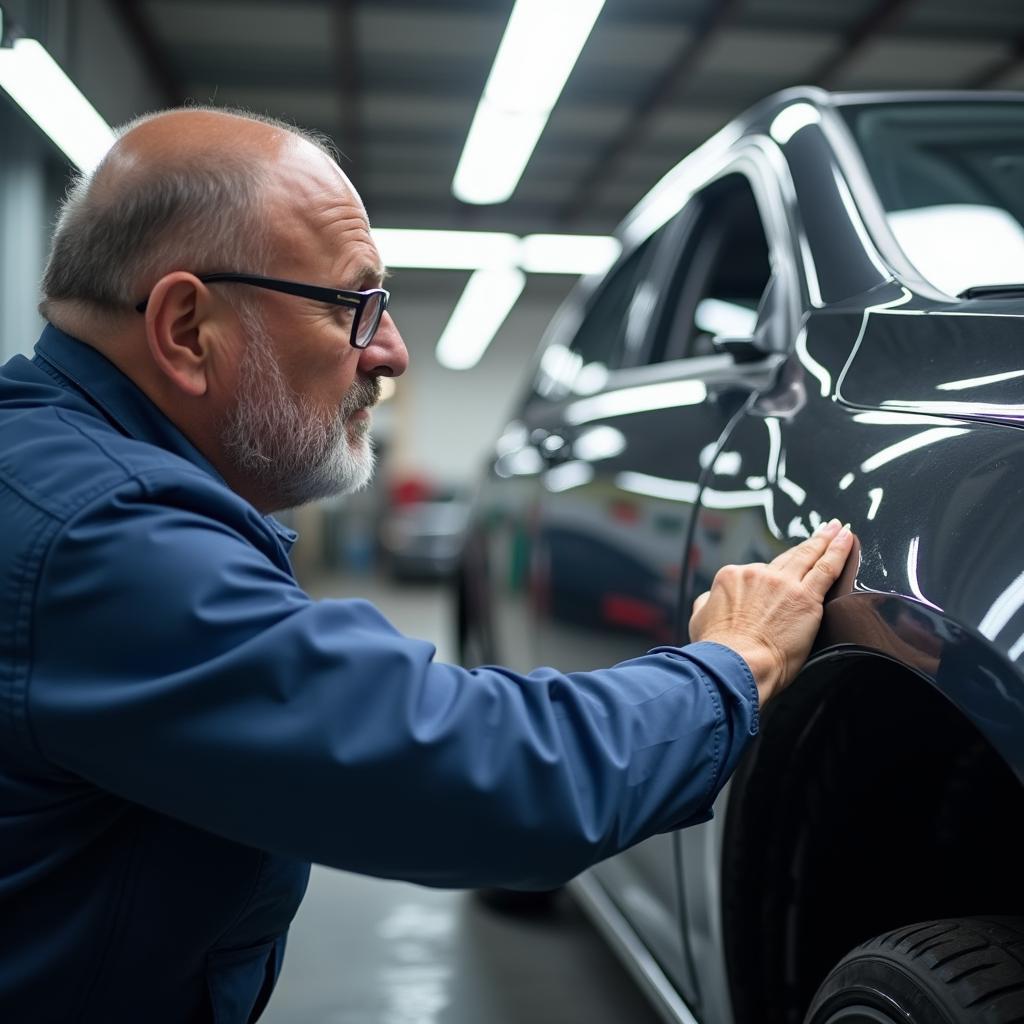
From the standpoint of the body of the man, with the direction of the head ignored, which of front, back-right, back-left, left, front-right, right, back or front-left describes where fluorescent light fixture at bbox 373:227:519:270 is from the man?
left

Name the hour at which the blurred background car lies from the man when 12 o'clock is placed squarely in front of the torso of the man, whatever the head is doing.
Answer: The blurred background car is roughly at 9 o'clock from the man.

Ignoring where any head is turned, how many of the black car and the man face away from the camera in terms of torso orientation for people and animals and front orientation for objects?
0

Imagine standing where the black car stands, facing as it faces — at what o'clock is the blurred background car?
The blurred background car is roughly at 7 o'clock from the black car.

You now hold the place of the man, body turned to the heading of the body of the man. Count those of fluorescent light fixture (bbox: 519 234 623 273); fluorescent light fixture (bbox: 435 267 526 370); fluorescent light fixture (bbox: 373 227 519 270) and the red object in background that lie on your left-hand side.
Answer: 4

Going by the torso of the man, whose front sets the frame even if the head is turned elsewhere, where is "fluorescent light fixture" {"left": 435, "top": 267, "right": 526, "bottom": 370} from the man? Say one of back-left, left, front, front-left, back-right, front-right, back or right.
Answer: left

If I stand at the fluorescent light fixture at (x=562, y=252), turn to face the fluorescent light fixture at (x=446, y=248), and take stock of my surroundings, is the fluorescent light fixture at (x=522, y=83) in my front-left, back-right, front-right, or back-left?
front-left

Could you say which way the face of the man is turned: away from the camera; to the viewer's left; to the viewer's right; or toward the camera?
to the viewer's right

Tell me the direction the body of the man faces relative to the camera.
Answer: to the viewer's right

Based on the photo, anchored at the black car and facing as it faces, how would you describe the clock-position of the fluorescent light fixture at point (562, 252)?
The fluorescent light fixture is roughly at 7 o'clock from the black car.

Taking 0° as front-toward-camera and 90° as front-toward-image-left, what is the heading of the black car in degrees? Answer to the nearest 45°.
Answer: approximately 315°

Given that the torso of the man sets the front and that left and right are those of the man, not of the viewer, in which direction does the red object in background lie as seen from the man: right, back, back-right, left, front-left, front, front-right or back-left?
left

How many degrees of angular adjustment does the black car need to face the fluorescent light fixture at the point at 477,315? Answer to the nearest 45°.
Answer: approximately 135° to its left

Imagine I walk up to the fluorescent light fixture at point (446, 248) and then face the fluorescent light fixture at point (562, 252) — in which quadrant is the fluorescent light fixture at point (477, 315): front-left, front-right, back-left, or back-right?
front-left
